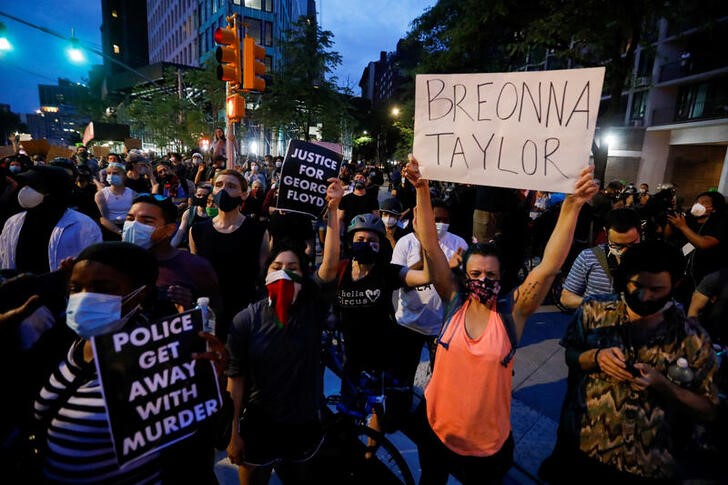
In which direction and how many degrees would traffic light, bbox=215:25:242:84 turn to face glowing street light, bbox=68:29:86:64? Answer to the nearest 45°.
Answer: approximately 90° to its right

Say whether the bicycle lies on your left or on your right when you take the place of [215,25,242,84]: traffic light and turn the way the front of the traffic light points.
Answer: on your left

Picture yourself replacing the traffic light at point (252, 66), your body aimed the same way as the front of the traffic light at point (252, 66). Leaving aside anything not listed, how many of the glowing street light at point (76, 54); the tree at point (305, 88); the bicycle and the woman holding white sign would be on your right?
2

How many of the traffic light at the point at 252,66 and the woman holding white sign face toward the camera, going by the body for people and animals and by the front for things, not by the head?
1

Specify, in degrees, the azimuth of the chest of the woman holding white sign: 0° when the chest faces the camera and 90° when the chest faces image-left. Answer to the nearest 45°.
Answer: approximately 0°

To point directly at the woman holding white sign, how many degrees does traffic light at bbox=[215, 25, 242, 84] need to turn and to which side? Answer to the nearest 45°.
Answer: approximately 45° to its left

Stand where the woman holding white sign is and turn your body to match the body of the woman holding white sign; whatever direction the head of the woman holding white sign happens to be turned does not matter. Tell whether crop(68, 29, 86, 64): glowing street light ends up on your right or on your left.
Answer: on your right

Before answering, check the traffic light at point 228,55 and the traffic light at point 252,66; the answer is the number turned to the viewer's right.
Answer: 1

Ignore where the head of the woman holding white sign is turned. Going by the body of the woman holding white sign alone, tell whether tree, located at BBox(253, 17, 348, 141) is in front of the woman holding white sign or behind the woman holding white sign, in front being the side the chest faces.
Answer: behind

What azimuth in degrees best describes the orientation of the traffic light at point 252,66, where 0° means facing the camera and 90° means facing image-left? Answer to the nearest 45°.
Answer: approximately 270°
